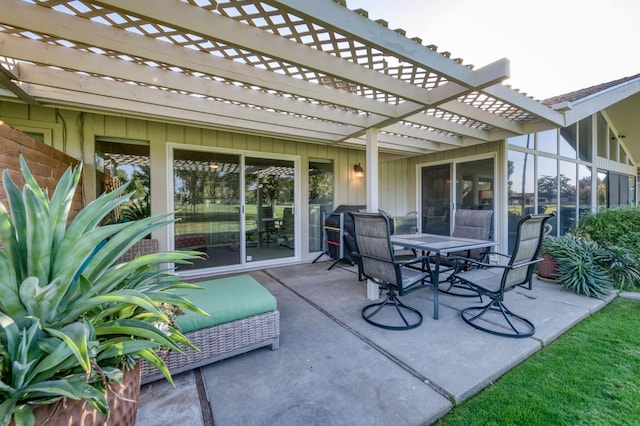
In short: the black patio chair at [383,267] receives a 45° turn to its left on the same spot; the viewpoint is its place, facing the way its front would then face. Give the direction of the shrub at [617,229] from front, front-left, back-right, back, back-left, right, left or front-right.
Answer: front-right

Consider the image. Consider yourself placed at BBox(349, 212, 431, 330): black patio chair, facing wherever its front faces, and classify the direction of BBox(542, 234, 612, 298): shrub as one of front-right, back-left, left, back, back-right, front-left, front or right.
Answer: front

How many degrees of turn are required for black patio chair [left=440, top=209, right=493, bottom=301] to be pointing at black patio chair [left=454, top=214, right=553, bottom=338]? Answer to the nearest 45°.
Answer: approximately 45° to its left

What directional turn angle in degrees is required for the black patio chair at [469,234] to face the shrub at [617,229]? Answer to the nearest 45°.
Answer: approximately 180°

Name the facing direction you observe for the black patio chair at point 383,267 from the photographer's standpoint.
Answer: facing away from the viewer and to the right of the viewer

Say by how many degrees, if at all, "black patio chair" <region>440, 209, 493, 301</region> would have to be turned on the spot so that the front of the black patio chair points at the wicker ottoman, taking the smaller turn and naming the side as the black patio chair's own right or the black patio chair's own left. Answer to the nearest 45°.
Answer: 0° — it already faces it

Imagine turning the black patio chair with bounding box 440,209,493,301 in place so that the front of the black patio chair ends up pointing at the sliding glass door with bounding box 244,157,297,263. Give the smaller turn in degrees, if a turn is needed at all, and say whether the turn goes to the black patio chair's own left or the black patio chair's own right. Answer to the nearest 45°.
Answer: approximately 45° to the black patio chair's own right

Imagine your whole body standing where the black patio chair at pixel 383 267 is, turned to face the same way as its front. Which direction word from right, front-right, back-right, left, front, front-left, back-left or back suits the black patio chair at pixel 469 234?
front

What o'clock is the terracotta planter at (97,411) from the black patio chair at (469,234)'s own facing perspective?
The terracotta planter is roughly at 11 o'clock from the black patio chair.

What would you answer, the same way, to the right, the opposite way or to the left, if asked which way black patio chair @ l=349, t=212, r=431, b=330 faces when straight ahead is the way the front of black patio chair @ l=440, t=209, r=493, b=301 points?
the opposite way

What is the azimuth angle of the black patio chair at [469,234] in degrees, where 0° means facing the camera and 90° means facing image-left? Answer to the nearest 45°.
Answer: approximately 45°

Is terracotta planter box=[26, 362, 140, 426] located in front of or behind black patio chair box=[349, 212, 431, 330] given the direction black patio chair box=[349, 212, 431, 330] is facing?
behind
